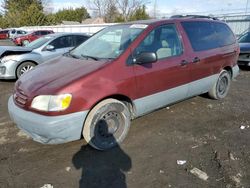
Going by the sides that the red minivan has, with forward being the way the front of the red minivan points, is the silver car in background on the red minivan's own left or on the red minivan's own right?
on the red minivan's own right

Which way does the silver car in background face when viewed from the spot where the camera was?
facing the viewer and to the left of the viewer

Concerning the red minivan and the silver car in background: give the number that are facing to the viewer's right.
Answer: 0

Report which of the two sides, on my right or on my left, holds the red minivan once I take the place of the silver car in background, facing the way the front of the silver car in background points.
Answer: on my left
